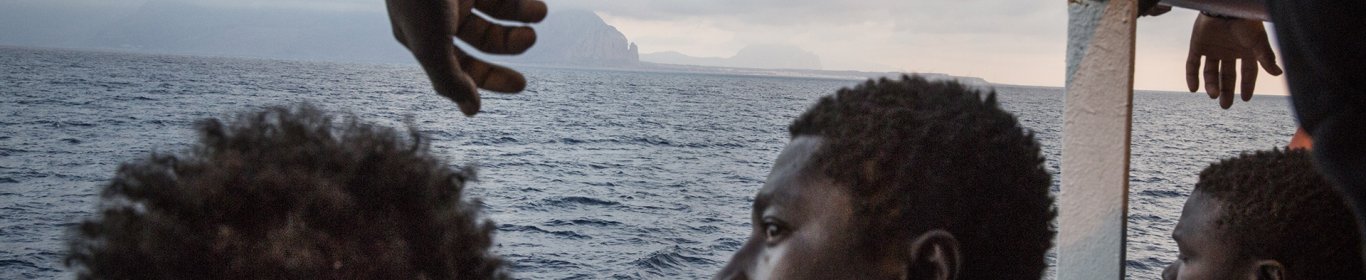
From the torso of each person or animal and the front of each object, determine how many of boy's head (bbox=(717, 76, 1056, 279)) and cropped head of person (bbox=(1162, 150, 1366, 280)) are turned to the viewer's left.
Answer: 2

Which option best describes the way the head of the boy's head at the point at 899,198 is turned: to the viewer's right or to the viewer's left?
to the viewer's left

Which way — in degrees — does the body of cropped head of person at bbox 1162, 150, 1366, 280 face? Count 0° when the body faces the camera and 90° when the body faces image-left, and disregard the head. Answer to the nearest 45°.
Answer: approximately 90°

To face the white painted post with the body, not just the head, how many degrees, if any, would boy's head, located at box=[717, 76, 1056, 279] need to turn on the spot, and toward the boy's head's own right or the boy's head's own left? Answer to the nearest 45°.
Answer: approximately 135° to the boy's head's own right

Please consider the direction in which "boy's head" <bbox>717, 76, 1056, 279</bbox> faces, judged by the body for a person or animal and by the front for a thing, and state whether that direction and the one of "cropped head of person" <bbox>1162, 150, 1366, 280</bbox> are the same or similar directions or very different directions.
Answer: same or similar directions

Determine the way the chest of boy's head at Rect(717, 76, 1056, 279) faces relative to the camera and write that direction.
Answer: to the viewer's left

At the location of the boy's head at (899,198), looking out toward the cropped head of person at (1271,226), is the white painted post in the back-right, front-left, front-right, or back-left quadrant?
front-left

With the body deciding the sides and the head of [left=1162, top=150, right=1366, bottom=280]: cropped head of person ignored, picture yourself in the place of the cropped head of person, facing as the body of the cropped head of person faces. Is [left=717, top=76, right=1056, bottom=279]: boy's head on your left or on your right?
on your left

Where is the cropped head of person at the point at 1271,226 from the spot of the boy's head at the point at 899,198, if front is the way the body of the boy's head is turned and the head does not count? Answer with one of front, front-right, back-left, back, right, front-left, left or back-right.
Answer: back-right
